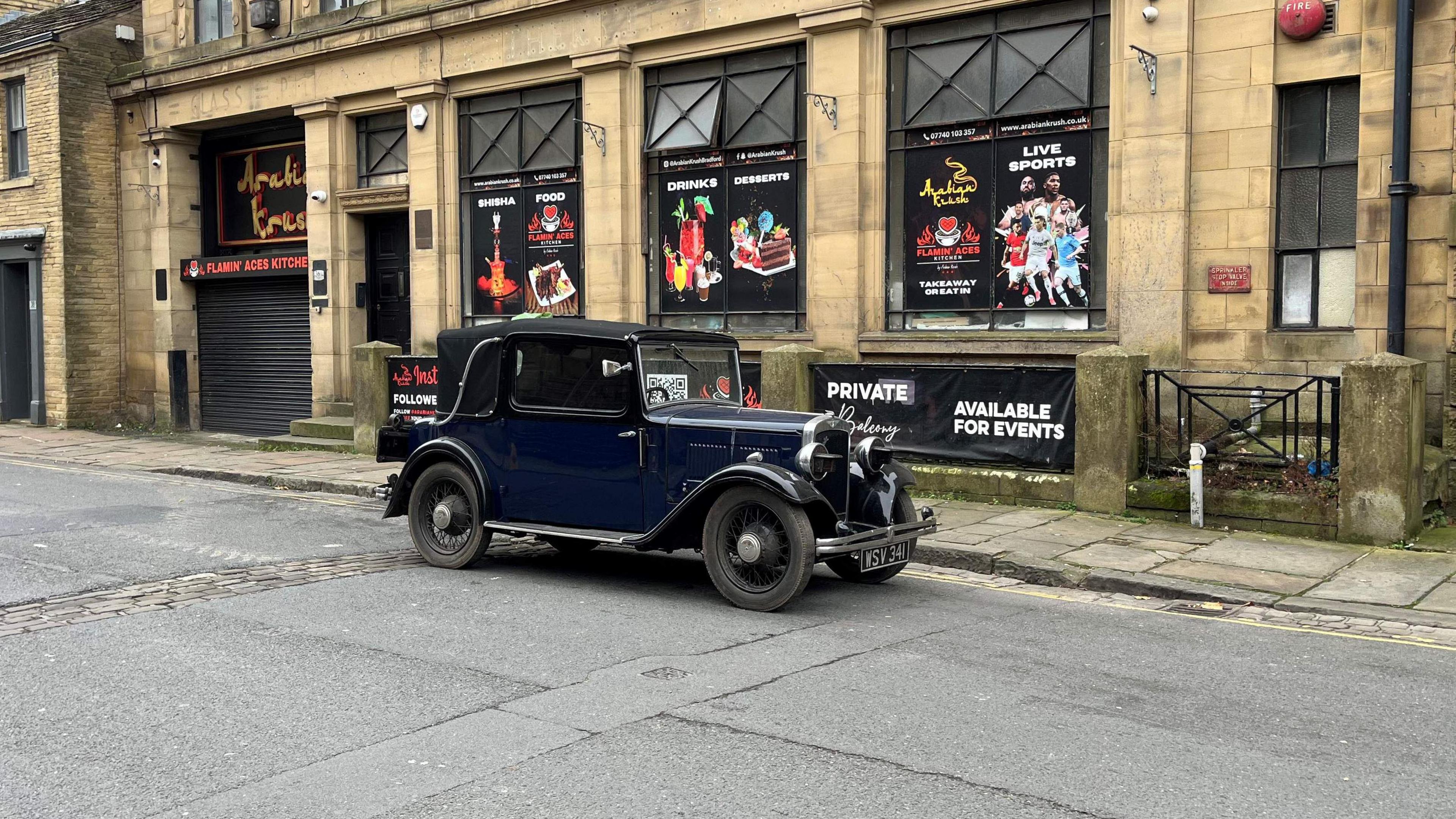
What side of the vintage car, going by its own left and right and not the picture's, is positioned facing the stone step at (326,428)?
back

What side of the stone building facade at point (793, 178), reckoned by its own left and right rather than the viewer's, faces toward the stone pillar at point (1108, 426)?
left

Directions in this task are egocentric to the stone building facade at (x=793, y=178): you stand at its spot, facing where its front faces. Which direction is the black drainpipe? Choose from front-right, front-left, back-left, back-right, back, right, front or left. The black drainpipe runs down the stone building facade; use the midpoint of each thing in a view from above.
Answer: left

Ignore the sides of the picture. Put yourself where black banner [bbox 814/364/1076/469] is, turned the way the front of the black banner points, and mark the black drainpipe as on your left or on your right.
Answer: on your left

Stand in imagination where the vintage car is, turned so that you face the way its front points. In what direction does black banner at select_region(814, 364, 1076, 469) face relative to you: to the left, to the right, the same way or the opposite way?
to the right

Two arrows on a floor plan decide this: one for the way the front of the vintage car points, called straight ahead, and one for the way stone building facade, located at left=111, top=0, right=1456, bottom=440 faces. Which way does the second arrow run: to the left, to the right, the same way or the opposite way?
to the right

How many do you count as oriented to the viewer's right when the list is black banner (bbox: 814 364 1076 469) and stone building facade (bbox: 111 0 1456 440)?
0

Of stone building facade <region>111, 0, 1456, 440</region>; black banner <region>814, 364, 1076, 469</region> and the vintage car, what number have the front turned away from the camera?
0

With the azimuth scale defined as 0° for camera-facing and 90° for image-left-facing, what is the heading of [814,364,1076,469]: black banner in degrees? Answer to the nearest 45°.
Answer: approximately 45°

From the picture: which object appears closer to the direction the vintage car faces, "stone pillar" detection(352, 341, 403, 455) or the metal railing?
the metal railing

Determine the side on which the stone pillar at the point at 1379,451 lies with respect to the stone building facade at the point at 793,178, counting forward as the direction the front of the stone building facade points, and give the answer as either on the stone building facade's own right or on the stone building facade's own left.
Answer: on the stone building facade's own left

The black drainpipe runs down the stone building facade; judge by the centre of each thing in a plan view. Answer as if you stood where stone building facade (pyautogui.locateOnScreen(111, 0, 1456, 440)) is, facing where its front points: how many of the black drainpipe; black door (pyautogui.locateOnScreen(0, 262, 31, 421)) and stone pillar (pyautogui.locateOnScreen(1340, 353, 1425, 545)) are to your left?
2

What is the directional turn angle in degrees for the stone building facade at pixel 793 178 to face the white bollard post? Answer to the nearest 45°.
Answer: approximately 90° to its left

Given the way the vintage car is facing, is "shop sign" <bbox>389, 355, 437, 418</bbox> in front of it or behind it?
behind

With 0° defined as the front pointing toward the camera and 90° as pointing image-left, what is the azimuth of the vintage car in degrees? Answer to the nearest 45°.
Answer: approximately 315°
